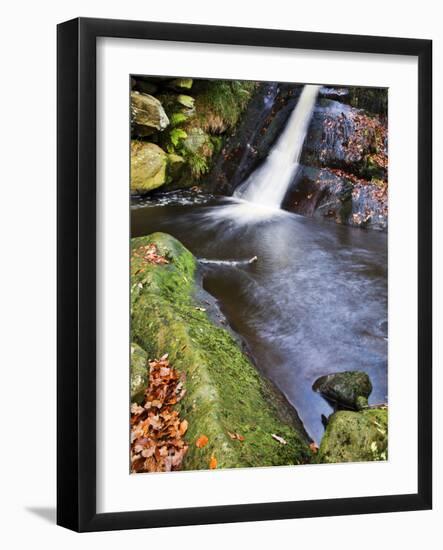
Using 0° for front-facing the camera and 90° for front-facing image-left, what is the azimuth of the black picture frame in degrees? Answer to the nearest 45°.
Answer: approximately 315°
